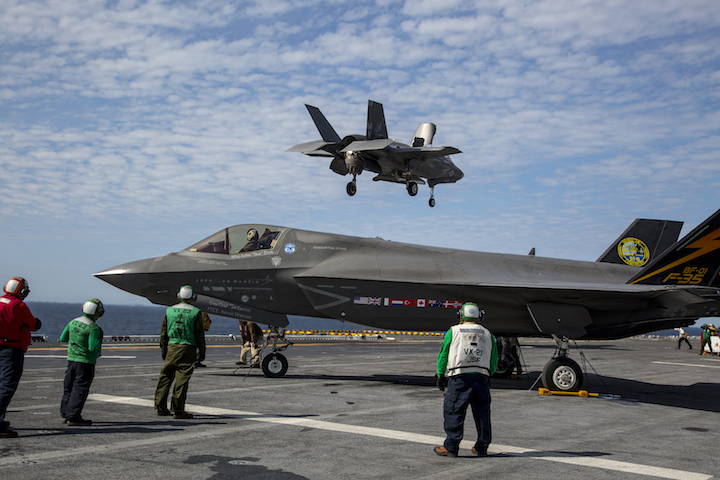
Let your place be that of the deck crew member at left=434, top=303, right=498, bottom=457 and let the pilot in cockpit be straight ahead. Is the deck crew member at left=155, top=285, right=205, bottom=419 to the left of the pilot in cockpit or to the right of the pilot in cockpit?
left

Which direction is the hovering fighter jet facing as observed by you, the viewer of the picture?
facing away from the viewer and to the right of the viewer

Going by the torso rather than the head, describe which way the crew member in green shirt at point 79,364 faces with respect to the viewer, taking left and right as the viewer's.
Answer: facing away from the viewer and to the right of the viewer

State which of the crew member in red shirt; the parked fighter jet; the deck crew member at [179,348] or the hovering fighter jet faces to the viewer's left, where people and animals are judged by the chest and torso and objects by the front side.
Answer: the parked fighter jet

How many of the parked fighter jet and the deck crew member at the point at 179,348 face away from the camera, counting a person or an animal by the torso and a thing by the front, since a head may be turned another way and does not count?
1

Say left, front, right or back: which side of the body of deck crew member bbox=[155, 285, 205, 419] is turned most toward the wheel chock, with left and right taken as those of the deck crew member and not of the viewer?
right

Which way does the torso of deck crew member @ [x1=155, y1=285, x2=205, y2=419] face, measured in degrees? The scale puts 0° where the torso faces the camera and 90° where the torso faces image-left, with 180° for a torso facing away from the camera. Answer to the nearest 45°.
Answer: approximately 180°

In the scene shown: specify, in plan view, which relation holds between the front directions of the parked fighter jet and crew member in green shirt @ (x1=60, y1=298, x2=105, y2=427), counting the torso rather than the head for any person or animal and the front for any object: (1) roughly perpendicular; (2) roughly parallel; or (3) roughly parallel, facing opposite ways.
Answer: roughly perpendicular

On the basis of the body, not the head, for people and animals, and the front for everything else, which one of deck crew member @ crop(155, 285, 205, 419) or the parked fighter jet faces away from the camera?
the deck crew member

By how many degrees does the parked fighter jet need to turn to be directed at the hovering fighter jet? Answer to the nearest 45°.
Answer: approximately 90° to its right

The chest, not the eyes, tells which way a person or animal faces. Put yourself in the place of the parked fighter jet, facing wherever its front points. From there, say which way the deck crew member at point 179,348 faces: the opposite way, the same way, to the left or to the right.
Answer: to the right

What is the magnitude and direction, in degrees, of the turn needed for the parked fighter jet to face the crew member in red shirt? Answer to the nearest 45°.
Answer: approximately 45° to its left

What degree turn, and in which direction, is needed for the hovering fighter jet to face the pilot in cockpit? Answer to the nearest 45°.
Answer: approximately 135° to its right

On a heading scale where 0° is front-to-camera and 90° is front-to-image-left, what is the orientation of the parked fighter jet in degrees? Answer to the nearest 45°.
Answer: approximately 90°
